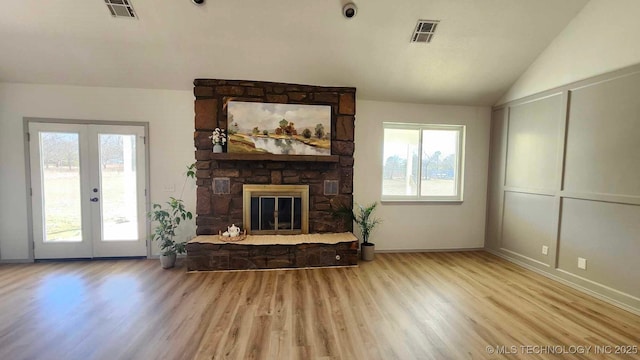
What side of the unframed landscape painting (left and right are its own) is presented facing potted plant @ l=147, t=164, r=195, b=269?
right

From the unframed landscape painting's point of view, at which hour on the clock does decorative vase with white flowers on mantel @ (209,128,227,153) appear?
The decorative vase with white flowers on mantel is roughly at 3 o'clock from the unframed landscape painting.

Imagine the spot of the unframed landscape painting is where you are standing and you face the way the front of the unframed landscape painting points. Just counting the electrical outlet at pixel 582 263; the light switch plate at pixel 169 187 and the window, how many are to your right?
1

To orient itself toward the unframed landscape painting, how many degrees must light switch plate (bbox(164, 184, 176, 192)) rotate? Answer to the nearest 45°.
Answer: approximately 45° to its left

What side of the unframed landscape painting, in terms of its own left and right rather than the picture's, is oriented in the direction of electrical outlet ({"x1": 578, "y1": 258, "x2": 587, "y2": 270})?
left

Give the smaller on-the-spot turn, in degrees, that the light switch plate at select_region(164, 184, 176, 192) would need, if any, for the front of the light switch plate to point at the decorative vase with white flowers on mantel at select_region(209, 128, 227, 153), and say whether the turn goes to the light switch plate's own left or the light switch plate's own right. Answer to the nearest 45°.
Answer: approximately 45° to the light switch plate's own left

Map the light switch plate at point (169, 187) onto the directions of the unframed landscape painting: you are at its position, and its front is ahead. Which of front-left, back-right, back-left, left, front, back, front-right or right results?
right

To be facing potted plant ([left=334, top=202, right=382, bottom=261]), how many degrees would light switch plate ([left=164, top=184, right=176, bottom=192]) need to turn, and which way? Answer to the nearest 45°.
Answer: approximately 45° to its left

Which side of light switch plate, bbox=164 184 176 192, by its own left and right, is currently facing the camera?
front

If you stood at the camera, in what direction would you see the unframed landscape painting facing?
facing the viewer

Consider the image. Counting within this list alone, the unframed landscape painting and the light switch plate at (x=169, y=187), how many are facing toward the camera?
2

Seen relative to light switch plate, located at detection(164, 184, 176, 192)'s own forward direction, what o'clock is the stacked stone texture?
The stacked stone texture is roughly at 10 o'clock from the light switch plate.
